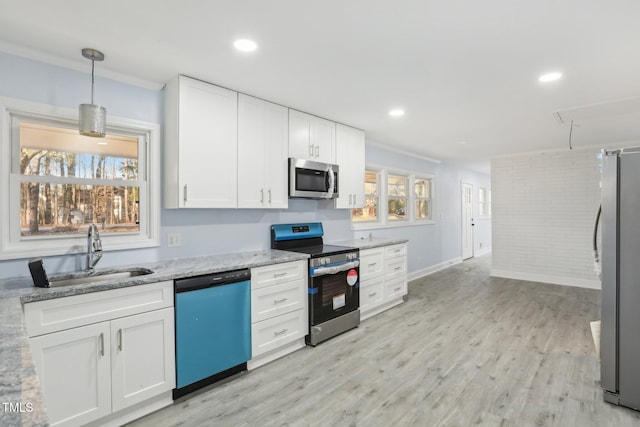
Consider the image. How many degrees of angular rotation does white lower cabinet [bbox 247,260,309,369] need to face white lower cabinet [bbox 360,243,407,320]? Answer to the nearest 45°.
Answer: approximately 90° to its left

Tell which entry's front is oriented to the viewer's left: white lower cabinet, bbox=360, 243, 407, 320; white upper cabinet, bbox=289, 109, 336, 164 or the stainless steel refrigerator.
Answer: the stainless steel refrigerator

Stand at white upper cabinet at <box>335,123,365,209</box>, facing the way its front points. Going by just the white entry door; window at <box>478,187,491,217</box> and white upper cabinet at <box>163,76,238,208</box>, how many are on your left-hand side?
2

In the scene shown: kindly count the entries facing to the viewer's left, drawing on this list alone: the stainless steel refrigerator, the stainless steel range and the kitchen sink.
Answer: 1

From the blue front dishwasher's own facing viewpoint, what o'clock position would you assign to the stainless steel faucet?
The stainless steel faucet is roughly at 5 o'clock from the blue front dishwasher.

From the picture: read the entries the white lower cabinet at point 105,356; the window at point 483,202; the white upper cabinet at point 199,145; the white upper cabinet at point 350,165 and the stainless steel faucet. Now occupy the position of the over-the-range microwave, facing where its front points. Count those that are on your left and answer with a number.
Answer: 2

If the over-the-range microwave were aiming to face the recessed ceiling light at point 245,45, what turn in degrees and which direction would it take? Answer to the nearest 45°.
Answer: approximately 45° to its right

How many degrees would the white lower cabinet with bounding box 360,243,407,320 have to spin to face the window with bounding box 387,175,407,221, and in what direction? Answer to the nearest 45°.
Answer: approximately 135° to its left

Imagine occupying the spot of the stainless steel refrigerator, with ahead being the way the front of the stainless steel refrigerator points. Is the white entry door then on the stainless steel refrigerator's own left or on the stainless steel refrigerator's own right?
on the stainless steel refrigerator's own right
